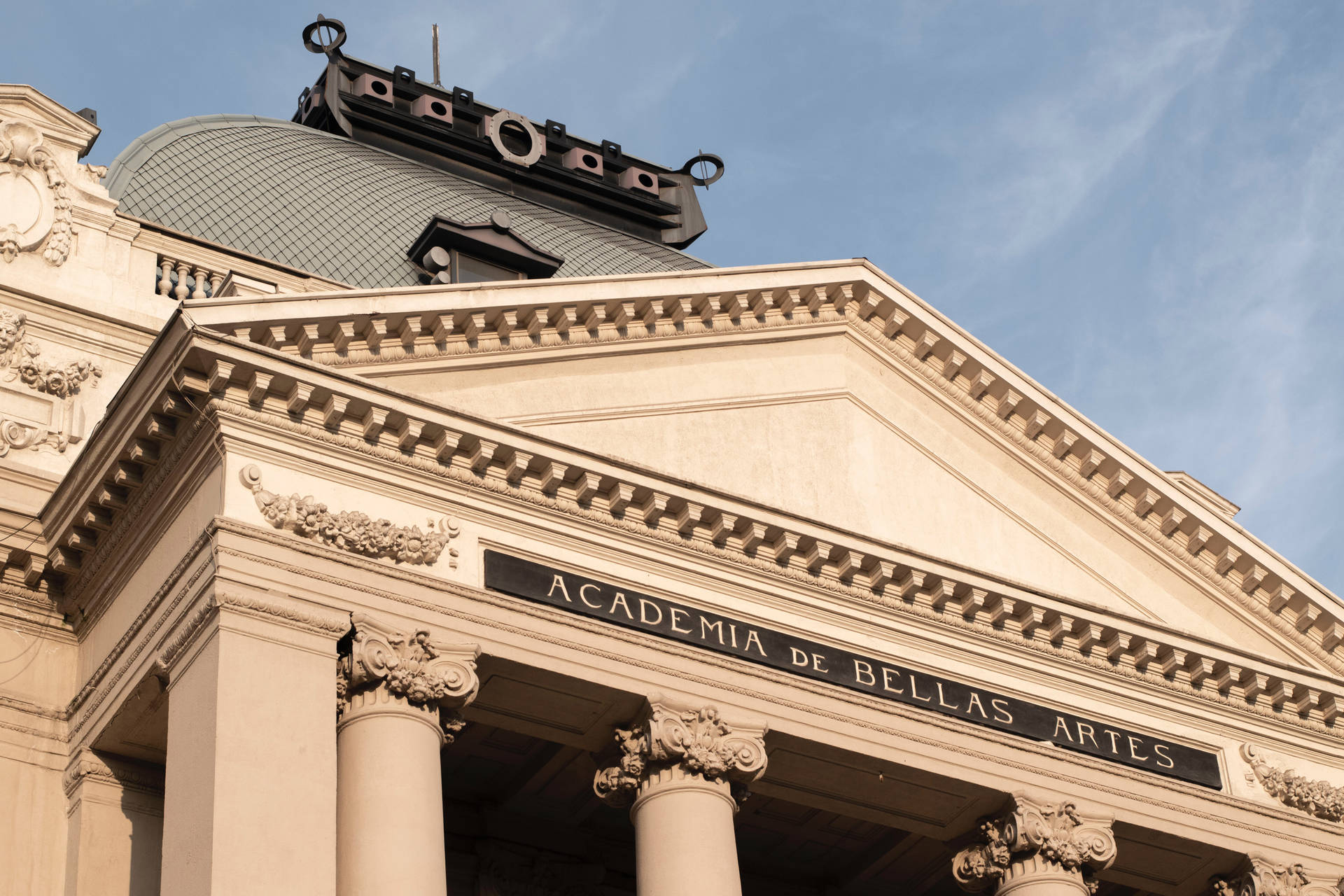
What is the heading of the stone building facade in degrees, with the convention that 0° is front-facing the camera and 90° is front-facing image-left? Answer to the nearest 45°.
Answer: approximately 315°
